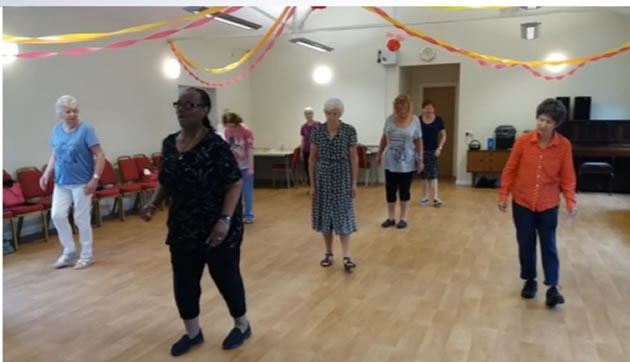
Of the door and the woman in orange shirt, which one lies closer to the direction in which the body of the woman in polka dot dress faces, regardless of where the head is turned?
the woman in orange shirt

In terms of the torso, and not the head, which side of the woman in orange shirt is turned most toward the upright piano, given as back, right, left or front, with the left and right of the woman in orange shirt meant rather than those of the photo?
back

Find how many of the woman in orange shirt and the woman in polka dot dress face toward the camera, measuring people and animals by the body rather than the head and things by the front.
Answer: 2

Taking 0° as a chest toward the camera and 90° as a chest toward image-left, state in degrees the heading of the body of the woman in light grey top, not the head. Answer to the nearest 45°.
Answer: approximately 0°

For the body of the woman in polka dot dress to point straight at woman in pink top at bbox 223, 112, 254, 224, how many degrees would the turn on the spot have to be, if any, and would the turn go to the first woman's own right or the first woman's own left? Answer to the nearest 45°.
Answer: approximately 135° to the first woman's own right

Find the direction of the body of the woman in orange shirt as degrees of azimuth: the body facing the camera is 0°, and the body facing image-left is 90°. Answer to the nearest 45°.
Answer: approximately 0°
